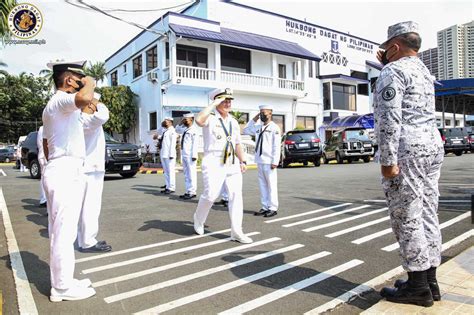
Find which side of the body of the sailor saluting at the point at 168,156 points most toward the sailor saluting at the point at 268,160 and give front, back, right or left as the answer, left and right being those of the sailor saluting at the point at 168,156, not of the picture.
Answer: left

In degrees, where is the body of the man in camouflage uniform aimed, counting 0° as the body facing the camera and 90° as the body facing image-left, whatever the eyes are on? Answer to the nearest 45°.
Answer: approximately 135°

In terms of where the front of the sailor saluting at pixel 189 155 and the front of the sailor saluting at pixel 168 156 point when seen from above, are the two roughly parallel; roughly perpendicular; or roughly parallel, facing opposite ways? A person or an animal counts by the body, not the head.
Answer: roughly parallel

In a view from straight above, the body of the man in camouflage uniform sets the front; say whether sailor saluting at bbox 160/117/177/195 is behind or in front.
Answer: in front

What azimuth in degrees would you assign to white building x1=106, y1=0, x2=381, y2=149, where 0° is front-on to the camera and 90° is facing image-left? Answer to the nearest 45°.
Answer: approximately 315°

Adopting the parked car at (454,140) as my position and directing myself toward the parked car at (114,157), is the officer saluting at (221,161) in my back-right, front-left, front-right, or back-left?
front-left

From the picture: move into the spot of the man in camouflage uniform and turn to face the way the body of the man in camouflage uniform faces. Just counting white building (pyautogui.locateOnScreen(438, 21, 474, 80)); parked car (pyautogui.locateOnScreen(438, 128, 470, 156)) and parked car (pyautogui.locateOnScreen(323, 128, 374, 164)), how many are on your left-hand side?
0

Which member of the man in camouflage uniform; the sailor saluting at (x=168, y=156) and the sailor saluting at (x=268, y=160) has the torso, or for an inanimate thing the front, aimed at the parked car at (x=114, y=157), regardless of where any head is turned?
the man in camouflage uniform

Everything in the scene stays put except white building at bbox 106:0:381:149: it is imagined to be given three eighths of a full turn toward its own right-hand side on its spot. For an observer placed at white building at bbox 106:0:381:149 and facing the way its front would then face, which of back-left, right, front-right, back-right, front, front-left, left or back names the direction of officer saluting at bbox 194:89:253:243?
left

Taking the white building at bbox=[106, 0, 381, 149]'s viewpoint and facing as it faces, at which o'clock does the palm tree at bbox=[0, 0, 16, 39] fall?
The palm tree is roughly at 2 o'clock from the white building.

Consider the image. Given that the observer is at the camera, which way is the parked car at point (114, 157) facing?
facing the viewer and to the right of the viewer

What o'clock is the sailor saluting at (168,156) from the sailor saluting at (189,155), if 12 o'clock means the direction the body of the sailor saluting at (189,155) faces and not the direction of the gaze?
the sailor saluting at (168,156) is roughly at 3 o'clock from the sailor saluting at (189,155).

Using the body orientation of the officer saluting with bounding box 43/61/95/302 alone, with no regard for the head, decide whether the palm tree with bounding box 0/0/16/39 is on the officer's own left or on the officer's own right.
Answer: on the officer's own left

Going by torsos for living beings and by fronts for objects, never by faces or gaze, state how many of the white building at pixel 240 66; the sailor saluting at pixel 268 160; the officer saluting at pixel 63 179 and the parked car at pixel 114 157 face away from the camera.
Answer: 0

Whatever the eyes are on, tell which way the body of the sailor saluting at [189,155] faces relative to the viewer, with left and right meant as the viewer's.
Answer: facing the viewer and to the left of the viewer

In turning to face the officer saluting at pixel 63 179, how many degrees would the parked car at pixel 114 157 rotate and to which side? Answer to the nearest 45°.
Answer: approximately 45° to its right

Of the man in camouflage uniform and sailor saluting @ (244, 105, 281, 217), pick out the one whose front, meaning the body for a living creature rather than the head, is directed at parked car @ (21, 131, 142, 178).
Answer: the man in camouflage uniform

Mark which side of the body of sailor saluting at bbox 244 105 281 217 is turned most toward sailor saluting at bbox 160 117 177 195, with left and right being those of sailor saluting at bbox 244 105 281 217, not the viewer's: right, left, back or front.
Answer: right
